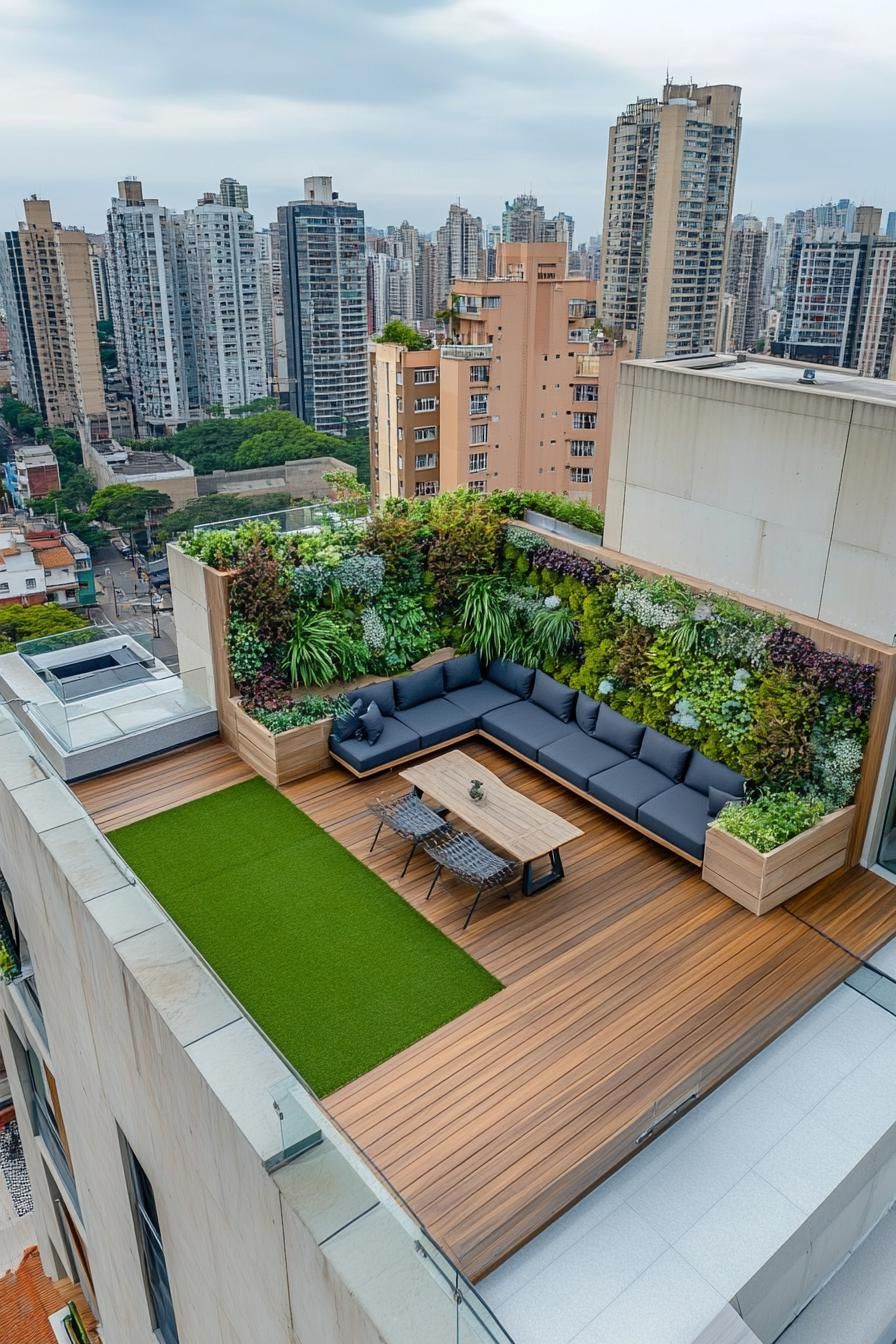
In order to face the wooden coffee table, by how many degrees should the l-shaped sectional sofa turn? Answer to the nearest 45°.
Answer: approximately 45° to its left

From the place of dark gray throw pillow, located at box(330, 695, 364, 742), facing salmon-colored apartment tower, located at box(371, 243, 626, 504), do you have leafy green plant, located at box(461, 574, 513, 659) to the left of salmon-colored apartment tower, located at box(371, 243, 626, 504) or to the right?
right

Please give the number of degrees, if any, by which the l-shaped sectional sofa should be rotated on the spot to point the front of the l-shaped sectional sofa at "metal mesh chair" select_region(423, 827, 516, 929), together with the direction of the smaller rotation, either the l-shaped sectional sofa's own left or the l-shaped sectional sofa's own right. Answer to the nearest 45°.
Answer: approximately 45° to the l-shaped sectional sofa's own left

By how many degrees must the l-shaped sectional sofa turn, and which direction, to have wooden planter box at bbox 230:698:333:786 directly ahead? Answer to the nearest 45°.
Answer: approximately 45° to its right

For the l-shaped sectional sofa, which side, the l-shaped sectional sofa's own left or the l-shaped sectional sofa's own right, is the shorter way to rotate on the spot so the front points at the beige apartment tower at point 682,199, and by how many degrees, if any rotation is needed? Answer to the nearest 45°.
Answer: approximately 135° to the l-shaped sectional sofa's own right

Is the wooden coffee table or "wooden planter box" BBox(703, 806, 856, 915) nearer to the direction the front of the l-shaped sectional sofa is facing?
the wooden coffee table

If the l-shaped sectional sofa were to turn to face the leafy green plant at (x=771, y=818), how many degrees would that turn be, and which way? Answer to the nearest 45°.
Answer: approximately 90° to its left

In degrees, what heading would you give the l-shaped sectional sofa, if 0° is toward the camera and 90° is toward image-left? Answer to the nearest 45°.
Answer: approximately 45°

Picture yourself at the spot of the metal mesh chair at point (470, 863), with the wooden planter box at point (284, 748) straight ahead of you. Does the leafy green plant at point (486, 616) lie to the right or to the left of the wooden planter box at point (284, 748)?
right
